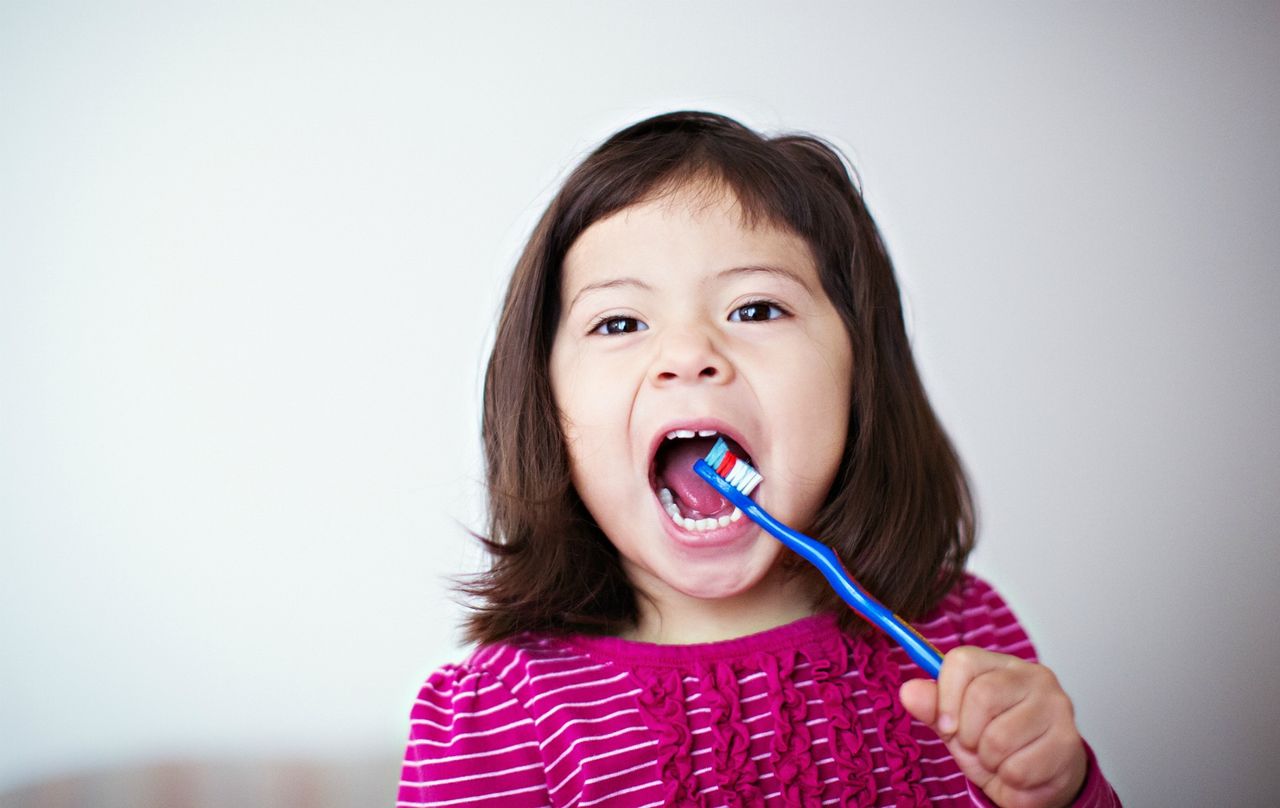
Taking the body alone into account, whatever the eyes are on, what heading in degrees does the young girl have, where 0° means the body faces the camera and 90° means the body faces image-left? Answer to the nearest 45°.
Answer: approximately 0°
